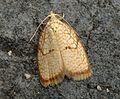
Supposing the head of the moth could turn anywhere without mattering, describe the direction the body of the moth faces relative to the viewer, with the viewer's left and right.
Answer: facing away from the viewer
